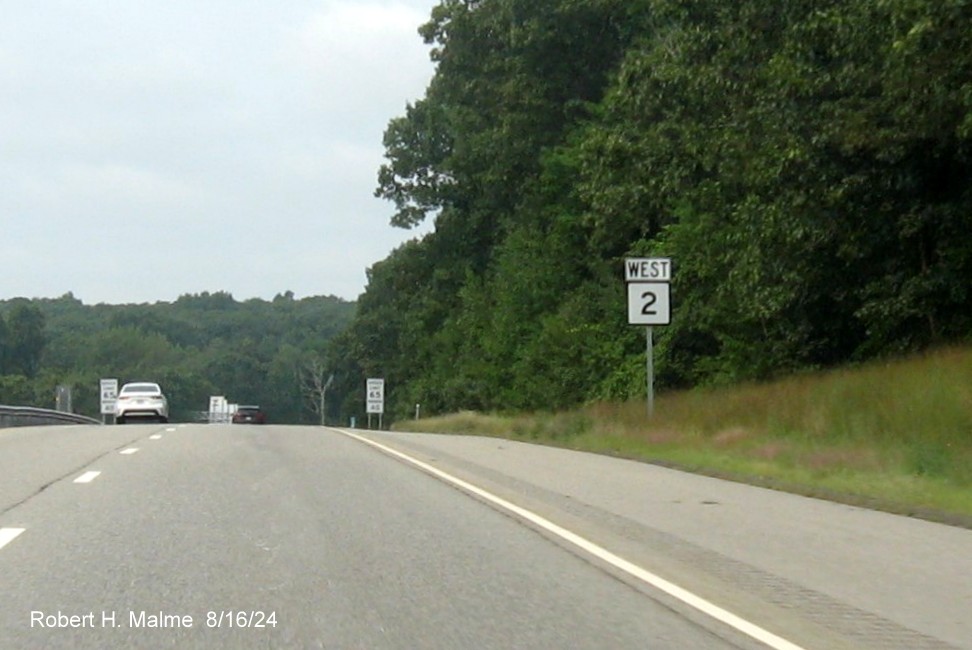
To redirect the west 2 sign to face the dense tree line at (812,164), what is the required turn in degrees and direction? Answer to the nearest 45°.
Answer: approximately 135° to its left

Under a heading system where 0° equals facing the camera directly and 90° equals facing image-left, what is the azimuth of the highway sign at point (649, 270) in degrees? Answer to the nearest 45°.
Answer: approximately 0°

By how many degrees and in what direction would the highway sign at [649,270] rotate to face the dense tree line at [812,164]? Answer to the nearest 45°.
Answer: approximately 135° to its left

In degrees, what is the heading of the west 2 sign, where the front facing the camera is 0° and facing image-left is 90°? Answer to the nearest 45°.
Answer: approximately 0°
